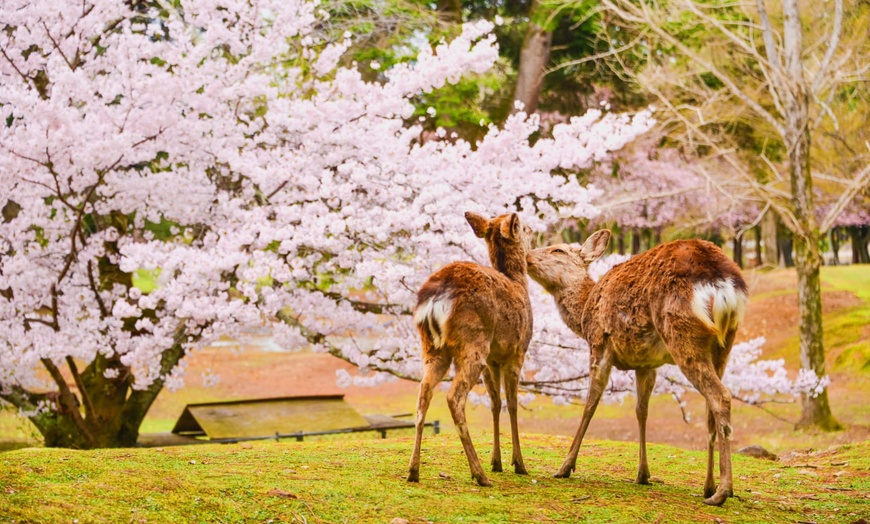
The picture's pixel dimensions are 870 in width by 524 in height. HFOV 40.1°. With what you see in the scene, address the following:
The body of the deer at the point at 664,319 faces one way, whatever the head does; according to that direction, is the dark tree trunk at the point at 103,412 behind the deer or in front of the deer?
in front

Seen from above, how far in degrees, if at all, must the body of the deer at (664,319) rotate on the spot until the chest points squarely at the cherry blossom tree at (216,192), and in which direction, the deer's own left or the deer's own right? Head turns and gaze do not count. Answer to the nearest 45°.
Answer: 0° — it already faces it

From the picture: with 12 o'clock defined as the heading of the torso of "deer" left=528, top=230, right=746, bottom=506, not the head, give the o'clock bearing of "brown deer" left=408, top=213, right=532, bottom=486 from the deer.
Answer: The brown deer is roughly at 10 o'clock from the deer.

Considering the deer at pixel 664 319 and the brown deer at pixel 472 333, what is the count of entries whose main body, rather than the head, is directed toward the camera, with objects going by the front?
0

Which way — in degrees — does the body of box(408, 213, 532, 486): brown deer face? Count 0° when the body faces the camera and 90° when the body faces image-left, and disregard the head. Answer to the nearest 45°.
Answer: approximately 225°

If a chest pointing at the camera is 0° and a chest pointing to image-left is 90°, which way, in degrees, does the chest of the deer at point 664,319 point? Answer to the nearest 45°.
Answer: approximately 135°

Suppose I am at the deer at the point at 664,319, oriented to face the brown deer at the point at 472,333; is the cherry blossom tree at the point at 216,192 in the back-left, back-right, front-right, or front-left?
front-right

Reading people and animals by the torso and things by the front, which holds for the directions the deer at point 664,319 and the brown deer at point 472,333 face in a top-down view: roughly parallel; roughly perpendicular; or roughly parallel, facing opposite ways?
roughly perpendicular

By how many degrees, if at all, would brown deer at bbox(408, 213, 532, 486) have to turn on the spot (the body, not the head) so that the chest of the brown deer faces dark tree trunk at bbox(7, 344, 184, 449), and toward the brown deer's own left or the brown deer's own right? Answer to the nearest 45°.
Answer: approximately 90° to the brown deer's own left

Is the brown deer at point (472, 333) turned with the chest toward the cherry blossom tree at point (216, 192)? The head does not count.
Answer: no

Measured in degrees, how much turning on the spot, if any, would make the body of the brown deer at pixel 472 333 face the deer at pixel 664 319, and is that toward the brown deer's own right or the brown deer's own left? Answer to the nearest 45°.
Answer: approximately 45° to the brown deer's own right

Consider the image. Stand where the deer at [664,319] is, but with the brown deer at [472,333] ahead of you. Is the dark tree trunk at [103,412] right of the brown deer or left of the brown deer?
right
